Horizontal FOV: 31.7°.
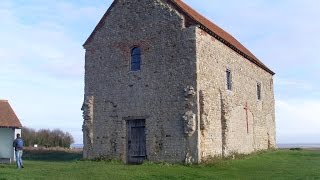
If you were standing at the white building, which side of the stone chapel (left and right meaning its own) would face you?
right

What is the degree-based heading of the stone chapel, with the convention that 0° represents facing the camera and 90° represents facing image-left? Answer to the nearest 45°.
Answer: approximately 45°
